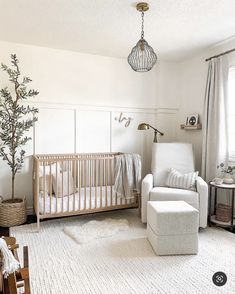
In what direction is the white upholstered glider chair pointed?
toward the camera

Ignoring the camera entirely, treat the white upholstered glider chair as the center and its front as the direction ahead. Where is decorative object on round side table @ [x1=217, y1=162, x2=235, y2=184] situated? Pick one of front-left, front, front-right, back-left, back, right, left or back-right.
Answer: left

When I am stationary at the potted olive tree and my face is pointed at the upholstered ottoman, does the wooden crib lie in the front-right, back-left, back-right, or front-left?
front-left

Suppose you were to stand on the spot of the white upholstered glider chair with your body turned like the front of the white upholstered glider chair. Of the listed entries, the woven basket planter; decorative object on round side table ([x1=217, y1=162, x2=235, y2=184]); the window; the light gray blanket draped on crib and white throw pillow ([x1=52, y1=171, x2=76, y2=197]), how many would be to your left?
2

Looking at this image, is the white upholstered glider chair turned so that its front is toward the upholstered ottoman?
yes

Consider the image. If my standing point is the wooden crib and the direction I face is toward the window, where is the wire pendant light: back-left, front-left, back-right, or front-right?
front-right

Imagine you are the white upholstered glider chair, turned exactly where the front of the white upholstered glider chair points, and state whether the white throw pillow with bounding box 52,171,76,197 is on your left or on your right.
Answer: on your right

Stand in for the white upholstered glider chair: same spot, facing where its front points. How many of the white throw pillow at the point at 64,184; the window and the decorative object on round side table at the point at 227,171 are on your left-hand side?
2

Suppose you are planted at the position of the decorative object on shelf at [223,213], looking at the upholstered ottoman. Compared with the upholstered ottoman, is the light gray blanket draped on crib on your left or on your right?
right

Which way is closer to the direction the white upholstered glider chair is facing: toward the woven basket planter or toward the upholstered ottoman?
the upholstered ottoman

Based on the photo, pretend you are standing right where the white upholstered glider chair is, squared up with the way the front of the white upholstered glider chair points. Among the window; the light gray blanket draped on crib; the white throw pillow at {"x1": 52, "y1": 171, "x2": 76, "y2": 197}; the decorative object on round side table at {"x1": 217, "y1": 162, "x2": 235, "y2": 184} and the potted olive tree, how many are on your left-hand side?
2

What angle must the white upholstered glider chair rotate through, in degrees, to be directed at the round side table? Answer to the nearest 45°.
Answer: approximately 45° to its left

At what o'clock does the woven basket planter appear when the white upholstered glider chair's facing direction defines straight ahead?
The woven basket planter is roughly at 2 o'clock from the white upholstered glider chair.

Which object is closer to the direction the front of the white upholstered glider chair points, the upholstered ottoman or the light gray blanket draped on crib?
the upholstered ottoman

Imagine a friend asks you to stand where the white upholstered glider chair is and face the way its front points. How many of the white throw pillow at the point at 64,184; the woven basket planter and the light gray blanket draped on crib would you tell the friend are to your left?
0
